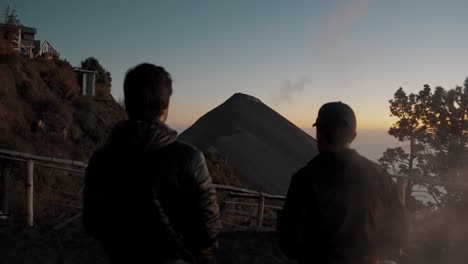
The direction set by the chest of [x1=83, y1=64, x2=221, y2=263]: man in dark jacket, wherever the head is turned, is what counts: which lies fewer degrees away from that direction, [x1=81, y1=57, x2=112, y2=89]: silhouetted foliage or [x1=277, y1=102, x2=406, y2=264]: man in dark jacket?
the silhouetted foliage

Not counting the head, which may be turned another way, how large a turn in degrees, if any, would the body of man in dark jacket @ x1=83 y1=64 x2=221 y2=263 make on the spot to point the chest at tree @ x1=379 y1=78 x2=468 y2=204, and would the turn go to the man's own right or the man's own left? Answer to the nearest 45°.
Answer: approximately 45° to the man's own right

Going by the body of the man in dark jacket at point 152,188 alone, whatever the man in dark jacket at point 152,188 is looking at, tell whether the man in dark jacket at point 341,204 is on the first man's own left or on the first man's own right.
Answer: on the first man's own right

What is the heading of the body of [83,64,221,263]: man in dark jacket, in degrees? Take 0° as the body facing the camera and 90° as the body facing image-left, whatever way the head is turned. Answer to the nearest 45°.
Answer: approximately 180°

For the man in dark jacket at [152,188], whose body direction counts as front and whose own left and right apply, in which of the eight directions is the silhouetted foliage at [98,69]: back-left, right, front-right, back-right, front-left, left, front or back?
front

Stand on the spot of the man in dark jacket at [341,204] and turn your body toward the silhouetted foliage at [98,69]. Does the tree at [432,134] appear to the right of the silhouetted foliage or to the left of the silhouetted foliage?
right

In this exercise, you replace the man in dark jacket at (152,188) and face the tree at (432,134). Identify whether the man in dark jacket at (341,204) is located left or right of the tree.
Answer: right
